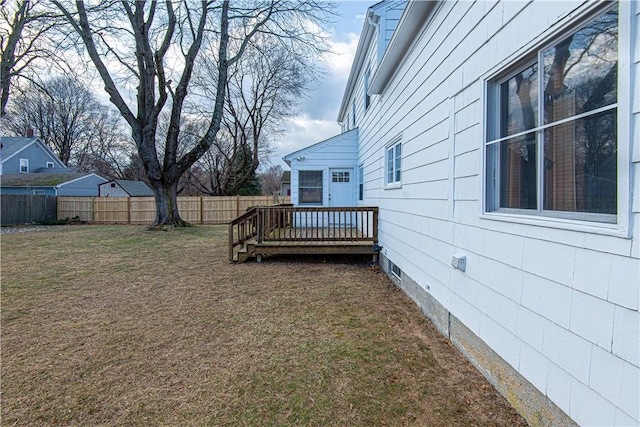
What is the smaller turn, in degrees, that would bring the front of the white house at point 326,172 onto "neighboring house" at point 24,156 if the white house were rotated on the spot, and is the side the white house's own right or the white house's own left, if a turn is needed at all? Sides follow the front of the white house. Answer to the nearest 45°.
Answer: approximately 135° to the white house's own right

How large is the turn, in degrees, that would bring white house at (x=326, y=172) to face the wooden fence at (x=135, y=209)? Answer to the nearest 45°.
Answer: approximately 135° to its right

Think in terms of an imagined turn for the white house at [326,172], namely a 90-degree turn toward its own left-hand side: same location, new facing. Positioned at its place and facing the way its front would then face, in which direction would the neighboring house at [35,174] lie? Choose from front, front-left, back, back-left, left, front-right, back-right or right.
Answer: back-left

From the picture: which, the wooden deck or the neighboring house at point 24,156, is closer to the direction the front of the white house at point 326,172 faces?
the wooden deck

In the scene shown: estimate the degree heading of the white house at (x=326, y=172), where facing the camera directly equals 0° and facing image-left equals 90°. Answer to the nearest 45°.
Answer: approximately 0°

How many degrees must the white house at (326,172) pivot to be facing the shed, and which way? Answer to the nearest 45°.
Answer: approximately 135° to its right

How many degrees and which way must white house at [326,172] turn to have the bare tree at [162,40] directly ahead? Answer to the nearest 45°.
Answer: approximately 135° to its right
